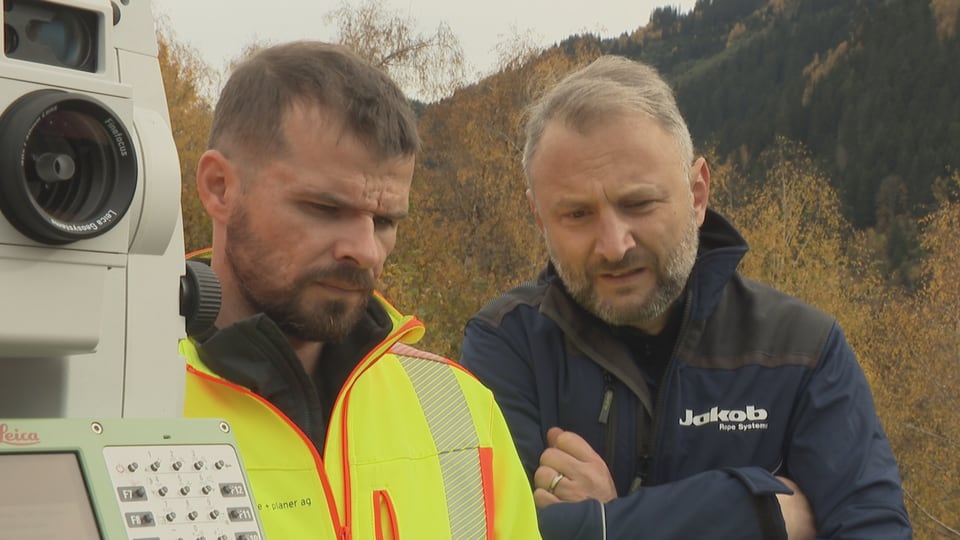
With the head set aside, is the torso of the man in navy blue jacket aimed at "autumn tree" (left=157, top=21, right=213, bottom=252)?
no

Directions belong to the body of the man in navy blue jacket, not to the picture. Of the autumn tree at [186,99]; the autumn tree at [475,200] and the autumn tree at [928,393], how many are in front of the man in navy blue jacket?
0

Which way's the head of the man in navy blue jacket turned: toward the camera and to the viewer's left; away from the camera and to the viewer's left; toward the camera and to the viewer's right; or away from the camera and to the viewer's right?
toward the camera and to the viewer's left

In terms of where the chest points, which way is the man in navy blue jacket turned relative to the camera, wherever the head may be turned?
toward the camera

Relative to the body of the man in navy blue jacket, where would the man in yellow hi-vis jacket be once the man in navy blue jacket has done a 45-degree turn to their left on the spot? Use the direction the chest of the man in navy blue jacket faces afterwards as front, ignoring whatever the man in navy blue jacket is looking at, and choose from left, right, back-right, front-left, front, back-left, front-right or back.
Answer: right

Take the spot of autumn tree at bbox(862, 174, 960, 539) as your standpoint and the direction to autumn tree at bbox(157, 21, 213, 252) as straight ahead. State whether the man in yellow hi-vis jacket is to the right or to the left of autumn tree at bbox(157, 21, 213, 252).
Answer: left

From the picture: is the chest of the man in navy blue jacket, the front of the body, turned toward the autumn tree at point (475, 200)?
no

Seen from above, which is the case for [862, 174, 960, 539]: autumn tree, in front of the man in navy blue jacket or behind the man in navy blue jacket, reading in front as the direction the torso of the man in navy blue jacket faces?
behind
